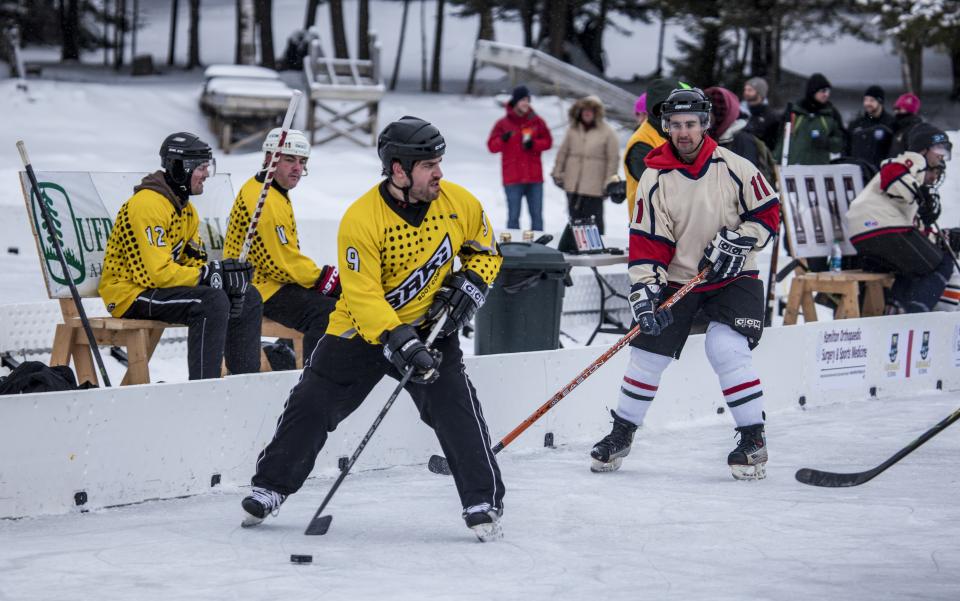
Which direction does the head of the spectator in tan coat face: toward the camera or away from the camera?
toward the camera

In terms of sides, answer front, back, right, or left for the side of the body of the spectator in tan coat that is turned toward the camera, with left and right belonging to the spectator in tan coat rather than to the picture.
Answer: front

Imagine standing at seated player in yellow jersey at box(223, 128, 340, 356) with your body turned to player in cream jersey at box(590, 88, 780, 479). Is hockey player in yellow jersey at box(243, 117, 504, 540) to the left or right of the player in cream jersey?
right

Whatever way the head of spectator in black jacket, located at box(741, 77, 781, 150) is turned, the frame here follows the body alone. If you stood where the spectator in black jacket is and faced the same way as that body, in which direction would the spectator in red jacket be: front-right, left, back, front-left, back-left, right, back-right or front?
front-right

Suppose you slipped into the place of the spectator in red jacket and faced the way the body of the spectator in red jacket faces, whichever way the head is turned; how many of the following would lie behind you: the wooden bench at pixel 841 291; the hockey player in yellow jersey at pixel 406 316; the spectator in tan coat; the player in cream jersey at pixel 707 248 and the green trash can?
0

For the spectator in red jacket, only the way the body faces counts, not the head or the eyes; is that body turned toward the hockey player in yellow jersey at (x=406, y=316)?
yes

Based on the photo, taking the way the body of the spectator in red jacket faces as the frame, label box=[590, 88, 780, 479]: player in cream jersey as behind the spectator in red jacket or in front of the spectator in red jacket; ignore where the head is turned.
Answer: in front

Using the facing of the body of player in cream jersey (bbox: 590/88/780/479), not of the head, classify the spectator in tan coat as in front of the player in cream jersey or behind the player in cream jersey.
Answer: behind

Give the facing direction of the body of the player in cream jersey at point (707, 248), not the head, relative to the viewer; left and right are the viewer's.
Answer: facing the viewer

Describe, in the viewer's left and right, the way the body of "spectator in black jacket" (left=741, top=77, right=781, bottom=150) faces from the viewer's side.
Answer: facing the viewer and to the left of the viewer

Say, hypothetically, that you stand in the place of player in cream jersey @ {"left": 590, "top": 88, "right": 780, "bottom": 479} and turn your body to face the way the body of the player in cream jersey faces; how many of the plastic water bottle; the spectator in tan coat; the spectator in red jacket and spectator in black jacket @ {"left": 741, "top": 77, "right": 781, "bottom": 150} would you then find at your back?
4

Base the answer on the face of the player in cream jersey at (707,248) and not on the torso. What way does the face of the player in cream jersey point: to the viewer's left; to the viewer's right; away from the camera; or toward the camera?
toward the camera

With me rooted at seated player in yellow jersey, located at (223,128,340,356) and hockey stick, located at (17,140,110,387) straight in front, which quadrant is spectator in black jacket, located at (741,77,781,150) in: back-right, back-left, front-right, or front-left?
back-right

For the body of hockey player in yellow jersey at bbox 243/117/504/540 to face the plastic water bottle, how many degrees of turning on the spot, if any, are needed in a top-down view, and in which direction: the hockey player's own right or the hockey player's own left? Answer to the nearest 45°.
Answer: approximately 90° to the hockey player's own left

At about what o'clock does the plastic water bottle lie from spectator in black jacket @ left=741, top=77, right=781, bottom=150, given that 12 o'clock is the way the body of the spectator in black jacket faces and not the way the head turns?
The plastic water bottle is roughly at 10 o'clock from the spectator in black jacket.
